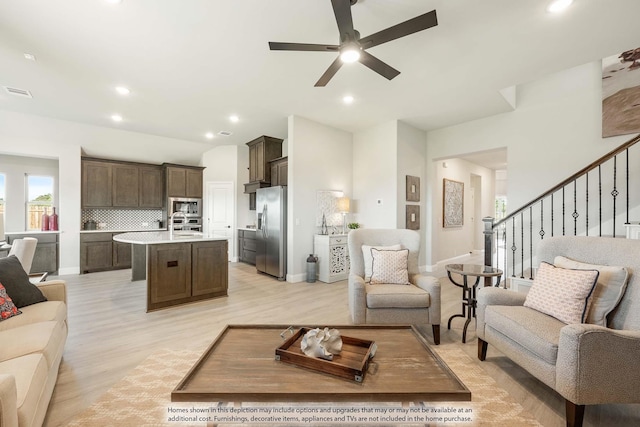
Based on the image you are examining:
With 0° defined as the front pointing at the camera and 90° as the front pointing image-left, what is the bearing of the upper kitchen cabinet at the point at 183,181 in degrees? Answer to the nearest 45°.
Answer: approximately 0°

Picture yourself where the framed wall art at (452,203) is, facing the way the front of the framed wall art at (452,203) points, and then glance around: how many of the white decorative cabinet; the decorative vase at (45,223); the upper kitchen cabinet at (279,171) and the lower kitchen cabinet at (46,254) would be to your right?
4

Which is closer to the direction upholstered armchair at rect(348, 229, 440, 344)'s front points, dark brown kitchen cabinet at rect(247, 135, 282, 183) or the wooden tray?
the wooden tray

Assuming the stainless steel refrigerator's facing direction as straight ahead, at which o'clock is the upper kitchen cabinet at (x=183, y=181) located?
The upper kitchen cabinet is roughly at 3 o'clock from the stainless steel refrigerator.

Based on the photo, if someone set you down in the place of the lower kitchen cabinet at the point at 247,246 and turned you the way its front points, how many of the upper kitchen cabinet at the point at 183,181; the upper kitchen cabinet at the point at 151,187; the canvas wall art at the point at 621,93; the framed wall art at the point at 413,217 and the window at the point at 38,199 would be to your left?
2

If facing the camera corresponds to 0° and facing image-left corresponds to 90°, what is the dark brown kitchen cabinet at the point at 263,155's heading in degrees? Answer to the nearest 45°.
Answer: approximately 45°

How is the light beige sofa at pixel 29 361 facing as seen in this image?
to the viewer's right

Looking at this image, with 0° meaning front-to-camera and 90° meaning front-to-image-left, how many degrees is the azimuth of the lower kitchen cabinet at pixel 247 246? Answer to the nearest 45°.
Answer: approximately 45°

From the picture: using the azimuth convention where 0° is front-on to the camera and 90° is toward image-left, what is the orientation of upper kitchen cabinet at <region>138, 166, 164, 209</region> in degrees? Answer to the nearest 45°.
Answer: approximately 0°

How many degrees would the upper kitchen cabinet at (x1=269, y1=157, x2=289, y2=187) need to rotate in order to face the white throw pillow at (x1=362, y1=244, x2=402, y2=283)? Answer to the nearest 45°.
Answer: approximately 45° to its left

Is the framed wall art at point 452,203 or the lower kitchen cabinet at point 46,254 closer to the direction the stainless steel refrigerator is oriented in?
the lower kitchen cabinet
